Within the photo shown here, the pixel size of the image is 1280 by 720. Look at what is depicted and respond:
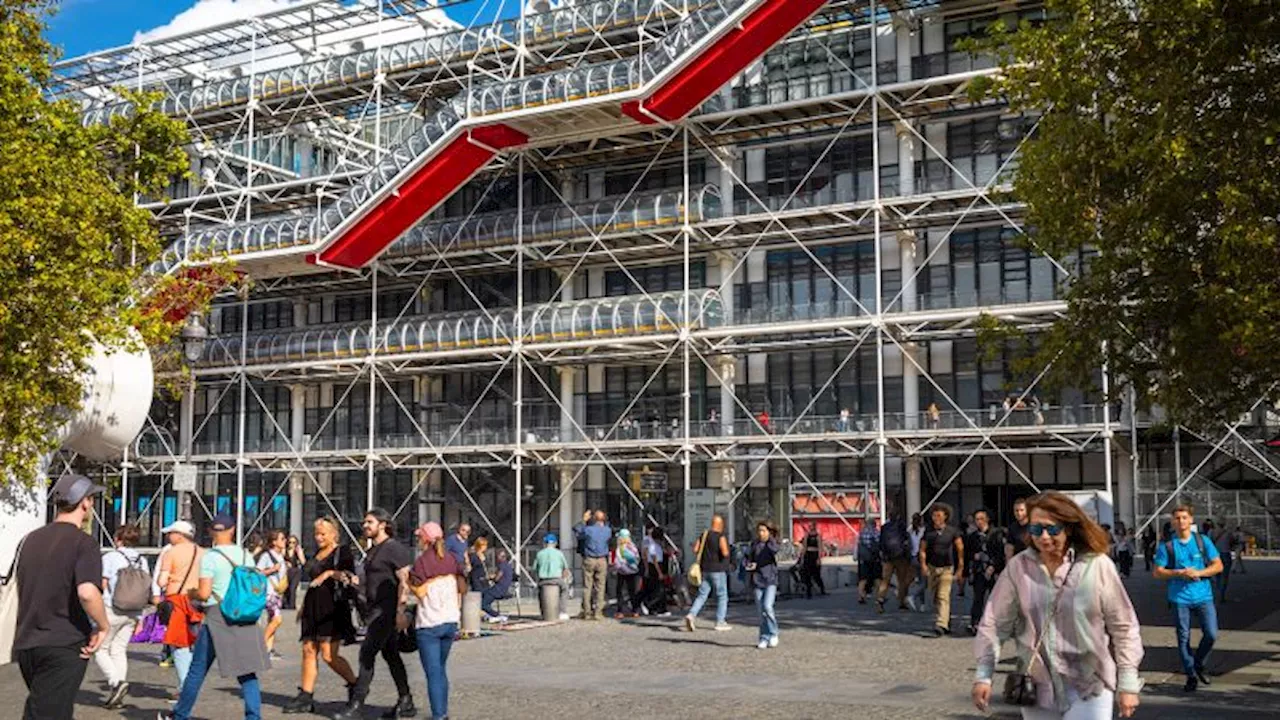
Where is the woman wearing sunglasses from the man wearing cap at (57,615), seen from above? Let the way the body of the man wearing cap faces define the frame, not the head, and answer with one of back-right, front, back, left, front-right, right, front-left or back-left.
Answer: right

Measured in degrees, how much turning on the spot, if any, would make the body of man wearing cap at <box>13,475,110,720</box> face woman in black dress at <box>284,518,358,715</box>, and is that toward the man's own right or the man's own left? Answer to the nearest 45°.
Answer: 0° — they already face them

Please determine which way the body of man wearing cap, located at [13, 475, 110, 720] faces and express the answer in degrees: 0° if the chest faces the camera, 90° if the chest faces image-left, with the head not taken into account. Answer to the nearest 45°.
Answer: approximately 225°

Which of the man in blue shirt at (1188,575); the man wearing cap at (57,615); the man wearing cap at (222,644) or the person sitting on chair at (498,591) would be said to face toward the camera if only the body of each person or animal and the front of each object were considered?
the man in blue shirt

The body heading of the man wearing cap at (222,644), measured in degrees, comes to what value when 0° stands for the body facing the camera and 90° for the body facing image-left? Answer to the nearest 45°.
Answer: approximately 135°

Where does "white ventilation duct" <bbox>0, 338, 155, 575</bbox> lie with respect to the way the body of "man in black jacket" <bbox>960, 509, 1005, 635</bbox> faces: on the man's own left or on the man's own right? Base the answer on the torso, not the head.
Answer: on the man's own right

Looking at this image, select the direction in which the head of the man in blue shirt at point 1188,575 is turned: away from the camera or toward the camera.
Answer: toward the camera

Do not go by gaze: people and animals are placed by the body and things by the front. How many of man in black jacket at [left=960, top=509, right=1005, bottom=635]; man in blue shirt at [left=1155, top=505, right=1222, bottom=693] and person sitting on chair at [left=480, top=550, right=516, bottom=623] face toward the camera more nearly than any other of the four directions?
2

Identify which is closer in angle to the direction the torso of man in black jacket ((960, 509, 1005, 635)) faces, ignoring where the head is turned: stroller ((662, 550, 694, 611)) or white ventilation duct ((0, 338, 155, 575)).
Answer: the white ventilation duct

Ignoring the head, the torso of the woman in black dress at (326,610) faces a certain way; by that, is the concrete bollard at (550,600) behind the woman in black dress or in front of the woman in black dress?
behind

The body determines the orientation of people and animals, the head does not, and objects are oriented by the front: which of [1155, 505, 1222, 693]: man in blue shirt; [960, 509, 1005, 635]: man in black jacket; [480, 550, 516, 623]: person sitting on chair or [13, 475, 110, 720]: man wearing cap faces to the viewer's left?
the person sitting on chair

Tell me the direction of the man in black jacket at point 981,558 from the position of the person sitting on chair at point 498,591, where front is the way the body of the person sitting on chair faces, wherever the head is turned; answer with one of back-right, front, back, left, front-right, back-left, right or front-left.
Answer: back-left

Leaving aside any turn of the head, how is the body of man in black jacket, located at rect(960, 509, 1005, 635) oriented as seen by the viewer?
toward the camera

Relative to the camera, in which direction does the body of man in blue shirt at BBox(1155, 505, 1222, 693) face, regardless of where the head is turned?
toward the camera

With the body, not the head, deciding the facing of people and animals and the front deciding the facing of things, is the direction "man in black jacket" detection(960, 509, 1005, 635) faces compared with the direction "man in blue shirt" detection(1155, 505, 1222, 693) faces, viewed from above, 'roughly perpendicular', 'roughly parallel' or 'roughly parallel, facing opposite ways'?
roughly parallel
